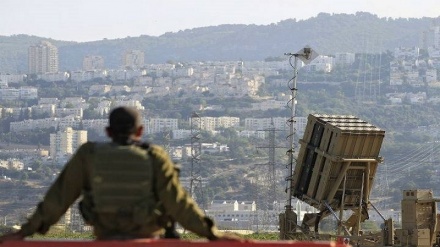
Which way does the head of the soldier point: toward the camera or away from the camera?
away from the camera

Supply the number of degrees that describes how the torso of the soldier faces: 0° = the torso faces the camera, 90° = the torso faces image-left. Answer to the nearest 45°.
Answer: approximately 180°
